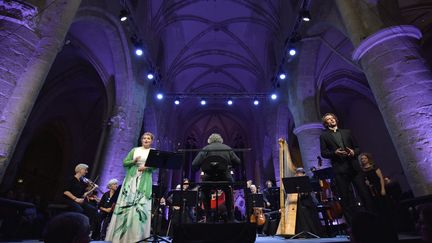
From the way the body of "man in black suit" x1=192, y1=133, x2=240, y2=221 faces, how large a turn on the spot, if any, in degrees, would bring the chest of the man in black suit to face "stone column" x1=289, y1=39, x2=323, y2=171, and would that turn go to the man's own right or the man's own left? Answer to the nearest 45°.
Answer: approximately 45° to the man's own right

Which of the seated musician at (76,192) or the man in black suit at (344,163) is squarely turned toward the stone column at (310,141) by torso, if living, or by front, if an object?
the seated musician

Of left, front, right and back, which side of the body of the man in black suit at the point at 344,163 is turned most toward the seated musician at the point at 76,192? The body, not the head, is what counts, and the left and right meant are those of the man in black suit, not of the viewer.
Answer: right

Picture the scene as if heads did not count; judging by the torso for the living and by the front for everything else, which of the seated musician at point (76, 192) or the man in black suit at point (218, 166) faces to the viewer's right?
the seated musician

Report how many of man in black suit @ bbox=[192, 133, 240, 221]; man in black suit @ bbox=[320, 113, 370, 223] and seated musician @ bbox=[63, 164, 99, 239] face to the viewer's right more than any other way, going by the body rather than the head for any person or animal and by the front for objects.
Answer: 1

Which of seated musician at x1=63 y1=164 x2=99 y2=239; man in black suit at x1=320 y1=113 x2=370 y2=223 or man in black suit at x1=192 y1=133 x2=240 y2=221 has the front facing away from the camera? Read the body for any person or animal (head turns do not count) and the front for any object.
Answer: man in black suit at x1=192 y1=133 x2=240 y2=221

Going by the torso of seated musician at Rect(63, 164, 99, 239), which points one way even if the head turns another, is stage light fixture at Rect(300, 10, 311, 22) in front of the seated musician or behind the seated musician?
in front

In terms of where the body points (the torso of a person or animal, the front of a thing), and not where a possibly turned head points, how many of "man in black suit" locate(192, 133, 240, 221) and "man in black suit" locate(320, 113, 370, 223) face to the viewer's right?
0

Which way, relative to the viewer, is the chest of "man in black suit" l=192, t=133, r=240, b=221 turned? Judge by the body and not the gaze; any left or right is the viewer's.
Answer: facing away from the viewer

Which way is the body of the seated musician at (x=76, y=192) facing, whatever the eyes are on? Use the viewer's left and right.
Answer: facing to the right of the viewer

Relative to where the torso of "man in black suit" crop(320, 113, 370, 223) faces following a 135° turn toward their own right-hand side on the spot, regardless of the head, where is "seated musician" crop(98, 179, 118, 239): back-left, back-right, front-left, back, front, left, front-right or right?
front-left

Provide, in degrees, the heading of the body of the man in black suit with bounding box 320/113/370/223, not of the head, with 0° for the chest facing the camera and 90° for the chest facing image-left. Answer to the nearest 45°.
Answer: approximately 0°
